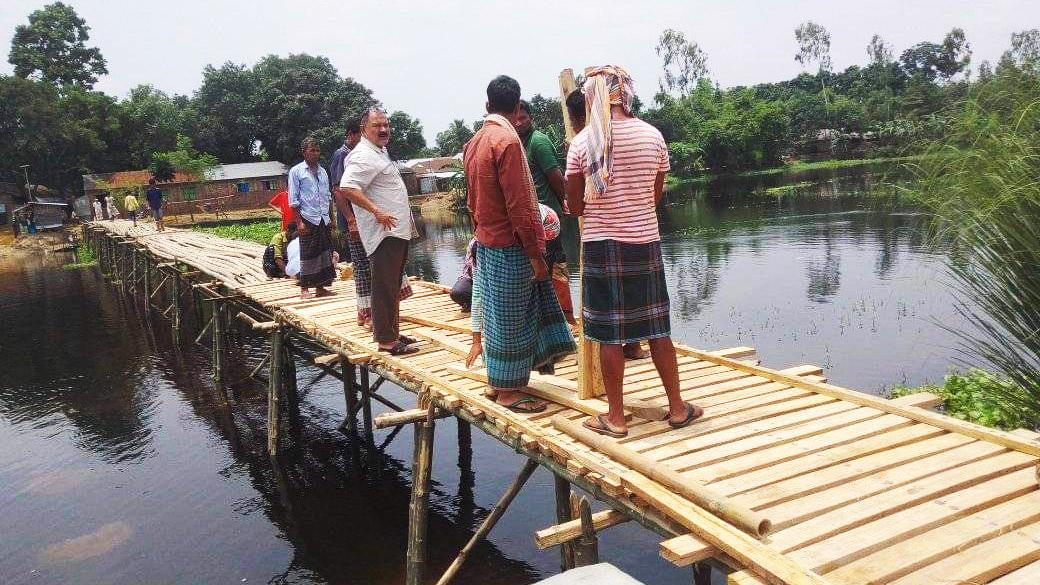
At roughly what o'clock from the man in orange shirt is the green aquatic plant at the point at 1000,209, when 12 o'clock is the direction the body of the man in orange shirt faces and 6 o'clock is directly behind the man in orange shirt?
The green aquatic plant is roughly at 2 o'clock from the man in orange shirt.

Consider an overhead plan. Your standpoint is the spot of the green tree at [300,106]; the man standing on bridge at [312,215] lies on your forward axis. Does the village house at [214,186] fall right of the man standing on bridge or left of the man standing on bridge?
right

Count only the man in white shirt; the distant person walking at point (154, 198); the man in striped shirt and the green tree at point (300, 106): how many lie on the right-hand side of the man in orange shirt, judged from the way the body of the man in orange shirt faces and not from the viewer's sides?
1

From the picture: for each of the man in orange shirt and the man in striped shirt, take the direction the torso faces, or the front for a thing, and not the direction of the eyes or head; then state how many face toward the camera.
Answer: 0

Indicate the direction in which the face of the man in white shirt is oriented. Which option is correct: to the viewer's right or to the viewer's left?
to the viewer's right

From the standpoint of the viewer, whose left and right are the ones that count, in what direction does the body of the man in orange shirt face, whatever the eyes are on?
facing away from the viewer and to the right of the viewer

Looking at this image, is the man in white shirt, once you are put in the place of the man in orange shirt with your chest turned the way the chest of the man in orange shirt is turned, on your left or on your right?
on your left

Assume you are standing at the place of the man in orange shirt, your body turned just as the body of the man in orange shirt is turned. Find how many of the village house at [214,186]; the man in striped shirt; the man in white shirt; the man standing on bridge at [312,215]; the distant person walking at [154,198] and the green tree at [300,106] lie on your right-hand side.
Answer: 1

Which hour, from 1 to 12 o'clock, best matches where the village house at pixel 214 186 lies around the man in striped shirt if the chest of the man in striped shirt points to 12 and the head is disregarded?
The village house is roughly at 11 o'clock from the man in striped shirt.

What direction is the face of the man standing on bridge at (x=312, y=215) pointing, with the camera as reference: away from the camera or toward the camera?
toward the camera

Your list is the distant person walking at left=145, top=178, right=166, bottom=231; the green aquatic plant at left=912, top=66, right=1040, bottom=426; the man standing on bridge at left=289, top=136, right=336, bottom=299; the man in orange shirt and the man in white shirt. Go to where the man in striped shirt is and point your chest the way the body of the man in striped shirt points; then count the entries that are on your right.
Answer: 1

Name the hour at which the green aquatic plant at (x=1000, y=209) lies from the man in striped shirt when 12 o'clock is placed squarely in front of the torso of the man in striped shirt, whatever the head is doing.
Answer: The green aquatic plant is roughly at 3 o'clock from the man in striped shirt.

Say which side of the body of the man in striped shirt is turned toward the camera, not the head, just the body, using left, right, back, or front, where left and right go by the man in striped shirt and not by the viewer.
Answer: back

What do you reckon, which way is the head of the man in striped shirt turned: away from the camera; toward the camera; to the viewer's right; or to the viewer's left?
away from the camera

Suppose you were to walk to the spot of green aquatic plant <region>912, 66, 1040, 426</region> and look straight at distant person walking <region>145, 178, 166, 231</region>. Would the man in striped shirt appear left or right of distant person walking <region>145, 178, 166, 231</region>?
left
